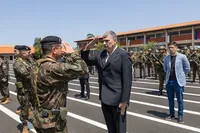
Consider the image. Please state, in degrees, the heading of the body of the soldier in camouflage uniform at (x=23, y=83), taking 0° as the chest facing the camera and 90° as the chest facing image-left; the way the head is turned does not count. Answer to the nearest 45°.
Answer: approximately 270°

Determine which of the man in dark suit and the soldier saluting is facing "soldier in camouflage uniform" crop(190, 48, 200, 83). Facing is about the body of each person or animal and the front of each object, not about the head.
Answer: the soldier saluting

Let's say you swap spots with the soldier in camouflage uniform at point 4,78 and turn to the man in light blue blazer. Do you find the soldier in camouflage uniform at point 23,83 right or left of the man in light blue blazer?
right

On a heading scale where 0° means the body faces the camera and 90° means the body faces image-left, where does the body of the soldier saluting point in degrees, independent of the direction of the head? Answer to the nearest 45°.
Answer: approximately 225°

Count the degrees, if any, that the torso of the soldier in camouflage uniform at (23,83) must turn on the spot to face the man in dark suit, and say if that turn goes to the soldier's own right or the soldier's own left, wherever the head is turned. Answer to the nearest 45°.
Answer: approximately 45° to the soldier's own right

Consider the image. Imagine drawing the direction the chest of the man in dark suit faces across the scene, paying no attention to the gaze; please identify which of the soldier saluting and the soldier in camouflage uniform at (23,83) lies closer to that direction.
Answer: the soldier saluting

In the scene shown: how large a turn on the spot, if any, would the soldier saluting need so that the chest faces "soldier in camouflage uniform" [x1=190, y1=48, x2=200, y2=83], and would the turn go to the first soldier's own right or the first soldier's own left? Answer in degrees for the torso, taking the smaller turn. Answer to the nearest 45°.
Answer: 0° — they already face them

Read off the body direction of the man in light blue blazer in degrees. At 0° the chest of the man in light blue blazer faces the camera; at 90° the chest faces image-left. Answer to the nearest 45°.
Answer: approximately 45°

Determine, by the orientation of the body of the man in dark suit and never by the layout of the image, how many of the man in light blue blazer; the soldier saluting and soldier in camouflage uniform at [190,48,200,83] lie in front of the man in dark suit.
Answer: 1

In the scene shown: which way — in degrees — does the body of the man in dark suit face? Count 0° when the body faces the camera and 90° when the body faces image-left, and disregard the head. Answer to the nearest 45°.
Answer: approximately 45°
